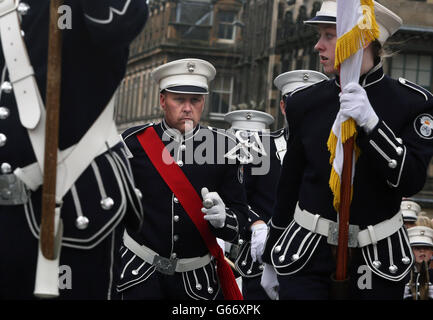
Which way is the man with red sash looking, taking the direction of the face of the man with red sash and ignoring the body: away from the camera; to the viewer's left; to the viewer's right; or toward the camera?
toward the camera

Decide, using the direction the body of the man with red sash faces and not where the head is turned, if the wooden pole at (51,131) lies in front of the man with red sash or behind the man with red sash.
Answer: in front

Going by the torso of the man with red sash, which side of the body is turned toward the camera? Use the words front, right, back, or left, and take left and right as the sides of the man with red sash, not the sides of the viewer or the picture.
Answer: front
